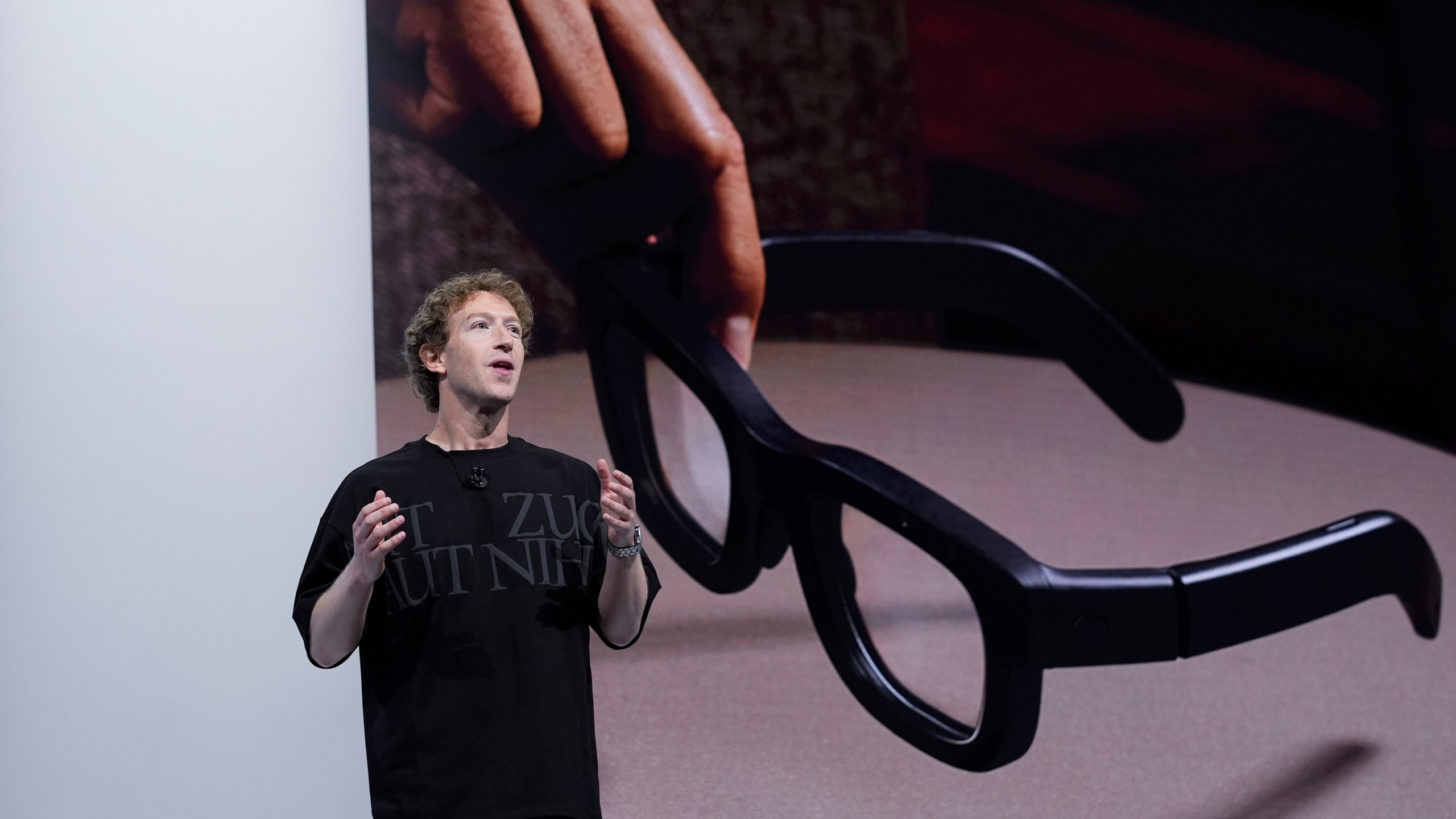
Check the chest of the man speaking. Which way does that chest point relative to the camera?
toward the camera

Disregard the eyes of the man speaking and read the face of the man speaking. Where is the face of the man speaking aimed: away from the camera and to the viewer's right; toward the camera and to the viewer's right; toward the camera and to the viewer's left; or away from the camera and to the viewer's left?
toward the camera and to the viewer's right
